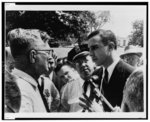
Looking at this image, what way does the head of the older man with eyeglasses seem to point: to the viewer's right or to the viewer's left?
to the viewer's right

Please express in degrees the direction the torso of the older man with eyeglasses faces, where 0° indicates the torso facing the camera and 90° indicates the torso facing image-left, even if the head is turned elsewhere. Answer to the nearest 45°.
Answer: approximately 270°
